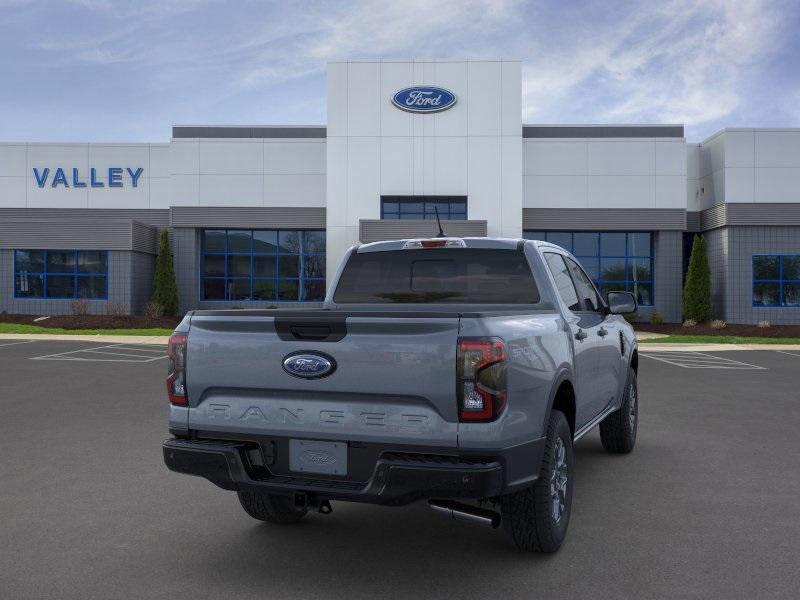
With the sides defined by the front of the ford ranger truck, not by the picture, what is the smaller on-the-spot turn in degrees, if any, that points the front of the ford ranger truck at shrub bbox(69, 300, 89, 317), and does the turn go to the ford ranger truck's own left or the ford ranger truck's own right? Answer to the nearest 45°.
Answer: approximately 90° to the ford ranger truck's own left

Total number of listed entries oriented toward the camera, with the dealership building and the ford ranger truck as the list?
1

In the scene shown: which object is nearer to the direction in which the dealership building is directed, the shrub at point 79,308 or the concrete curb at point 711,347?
the concrete curb

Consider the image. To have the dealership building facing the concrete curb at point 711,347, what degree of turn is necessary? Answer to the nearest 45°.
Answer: approximately 45° to its left

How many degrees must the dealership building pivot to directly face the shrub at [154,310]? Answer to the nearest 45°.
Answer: approximately 90° to its right

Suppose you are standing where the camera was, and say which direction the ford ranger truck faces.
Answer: facing away from the viewer and to the right of the viewer

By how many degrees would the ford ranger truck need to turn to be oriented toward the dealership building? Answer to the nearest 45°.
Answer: approximately 45° to its left

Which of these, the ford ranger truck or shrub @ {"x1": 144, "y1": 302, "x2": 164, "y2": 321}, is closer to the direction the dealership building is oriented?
the ford ranger truck

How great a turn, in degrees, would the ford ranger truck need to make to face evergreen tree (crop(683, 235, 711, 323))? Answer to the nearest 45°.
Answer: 0° — it already faces it
